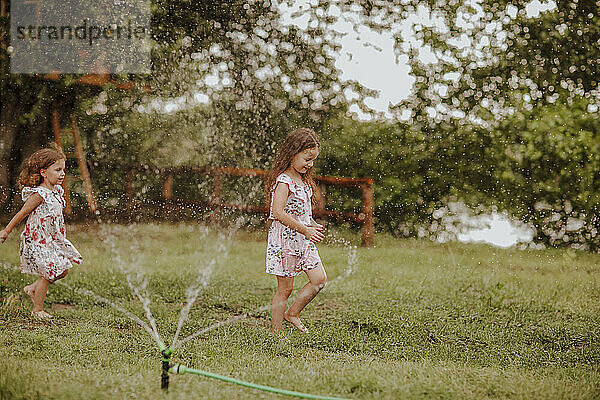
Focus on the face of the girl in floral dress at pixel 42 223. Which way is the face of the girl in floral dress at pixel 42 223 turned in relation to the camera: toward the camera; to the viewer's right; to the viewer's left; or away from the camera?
to the viewer's right

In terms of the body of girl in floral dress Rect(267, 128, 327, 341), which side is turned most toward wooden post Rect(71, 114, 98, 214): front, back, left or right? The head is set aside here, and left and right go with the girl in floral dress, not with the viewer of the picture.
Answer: left

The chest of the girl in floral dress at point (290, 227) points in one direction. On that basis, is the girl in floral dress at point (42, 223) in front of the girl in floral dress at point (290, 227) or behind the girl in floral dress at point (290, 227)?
behind

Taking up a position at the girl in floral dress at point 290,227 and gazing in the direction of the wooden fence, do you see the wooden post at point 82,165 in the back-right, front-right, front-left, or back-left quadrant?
front-left

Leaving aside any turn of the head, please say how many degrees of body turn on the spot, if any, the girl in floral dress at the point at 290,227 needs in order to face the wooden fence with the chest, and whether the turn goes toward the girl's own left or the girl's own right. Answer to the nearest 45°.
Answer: approximately 135° to the girl's own left

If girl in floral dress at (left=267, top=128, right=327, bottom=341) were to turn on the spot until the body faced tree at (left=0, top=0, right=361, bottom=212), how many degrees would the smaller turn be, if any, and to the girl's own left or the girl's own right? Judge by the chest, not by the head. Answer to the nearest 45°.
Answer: approximately 135° to the girl's own left

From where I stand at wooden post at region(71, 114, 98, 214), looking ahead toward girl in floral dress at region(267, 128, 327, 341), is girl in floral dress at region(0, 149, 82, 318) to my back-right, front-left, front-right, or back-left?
front-right
